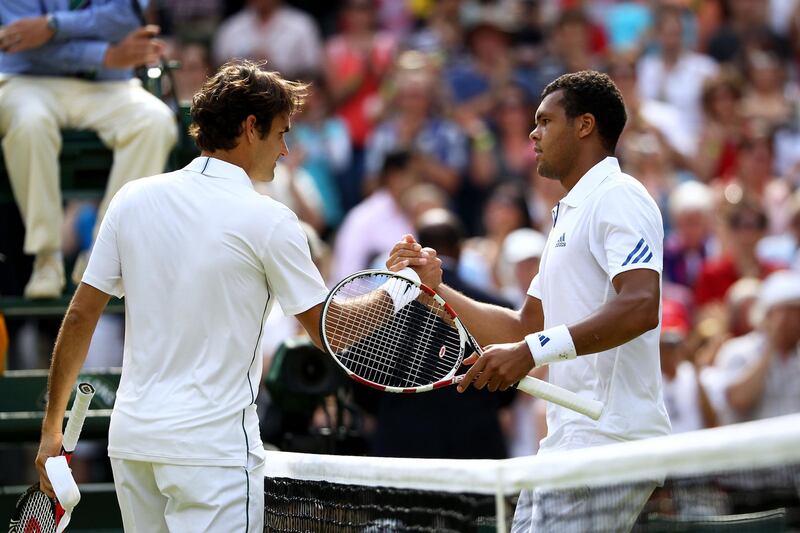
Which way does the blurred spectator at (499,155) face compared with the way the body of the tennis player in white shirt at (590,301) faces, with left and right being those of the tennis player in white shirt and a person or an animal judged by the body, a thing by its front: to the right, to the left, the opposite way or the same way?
to the left

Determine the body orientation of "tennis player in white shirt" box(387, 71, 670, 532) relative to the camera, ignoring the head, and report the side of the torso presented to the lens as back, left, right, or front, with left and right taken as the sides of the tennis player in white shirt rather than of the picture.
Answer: left

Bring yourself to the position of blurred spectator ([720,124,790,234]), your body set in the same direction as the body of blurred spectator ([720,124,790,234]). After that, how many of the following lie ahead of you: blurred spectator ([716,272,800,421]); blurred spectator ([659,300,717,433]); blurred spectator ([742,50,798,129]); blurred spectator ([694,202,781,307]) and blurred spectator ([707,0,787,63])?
3

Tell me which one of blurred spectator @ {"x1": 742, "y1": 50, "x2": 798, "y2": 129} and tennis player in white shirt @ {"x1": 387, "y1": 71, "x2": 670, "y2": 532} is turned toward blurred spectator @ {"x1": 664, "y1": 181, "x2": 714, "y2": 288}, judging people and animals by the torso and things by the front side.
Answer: blurred spectator @ {"x1": 742, "y1": 50, "x2": 798, "y2": 129}

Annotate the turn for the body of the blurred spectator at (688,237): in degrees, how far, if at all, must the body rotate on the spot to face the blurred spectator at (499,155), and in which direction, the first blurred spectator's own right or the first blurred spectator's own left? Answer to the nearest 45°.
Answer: approximately 90° to the first blurred spectator's own right

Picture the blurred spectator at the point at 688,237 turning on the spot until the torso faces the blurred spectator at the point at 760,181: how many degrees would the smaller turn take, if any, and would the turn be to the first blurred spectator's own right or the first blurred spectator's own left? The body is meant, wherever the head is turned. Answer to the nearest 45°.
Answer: approximately 135° to the first blurred spectator's own left

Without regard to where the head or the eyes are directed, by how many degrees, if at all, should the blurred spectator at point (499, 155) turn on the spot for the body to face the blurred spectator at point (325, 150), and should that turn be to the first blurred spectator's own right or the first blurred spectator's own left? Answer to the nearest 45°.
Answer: approximately 90° to the first blurred spectator's own right

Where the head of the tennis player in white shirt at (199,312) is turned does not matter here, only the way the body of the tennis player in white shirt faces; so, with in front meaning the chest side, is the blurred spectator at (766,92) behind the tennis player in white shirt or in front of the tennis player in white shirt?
in front
